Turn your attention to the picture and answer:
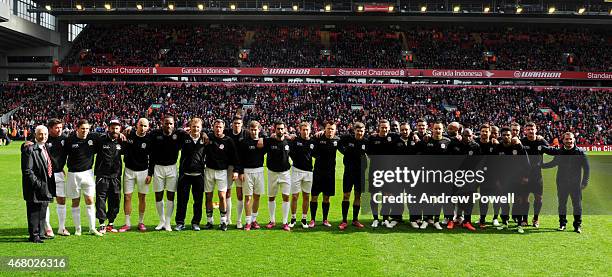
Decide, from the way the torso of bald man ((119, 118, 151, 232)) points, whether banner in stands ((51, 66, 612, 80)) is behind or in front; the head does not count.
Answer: behind

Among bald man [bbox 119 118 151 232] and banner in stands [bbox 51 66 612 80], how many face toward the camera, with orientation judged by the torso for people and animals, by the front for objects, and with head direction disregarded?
2

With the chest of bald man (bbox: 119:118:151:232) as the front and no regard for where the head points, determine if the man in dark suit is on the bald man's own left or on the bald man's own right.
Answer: on the bald man's own right

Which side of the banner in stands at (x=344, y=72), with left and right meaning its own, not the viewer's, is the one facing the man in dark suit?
front

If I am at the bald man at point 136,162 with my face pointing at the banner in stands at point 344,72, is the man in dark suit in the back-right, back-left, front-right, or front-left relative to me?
back-left

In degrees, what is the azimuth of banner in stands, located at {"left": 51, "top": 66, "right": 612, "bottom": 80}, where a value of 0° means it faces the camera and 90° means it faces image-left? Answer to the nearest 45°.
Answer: approximately 0°

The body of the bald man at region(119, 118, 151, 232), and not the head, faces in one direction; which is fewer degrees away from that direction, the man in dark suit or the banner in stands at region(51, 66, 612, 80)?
the man in dark suit

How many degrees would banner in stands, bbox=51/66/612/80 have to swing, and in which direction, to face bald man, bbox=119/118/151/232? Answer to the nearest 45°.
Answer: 0° — it already faces them
